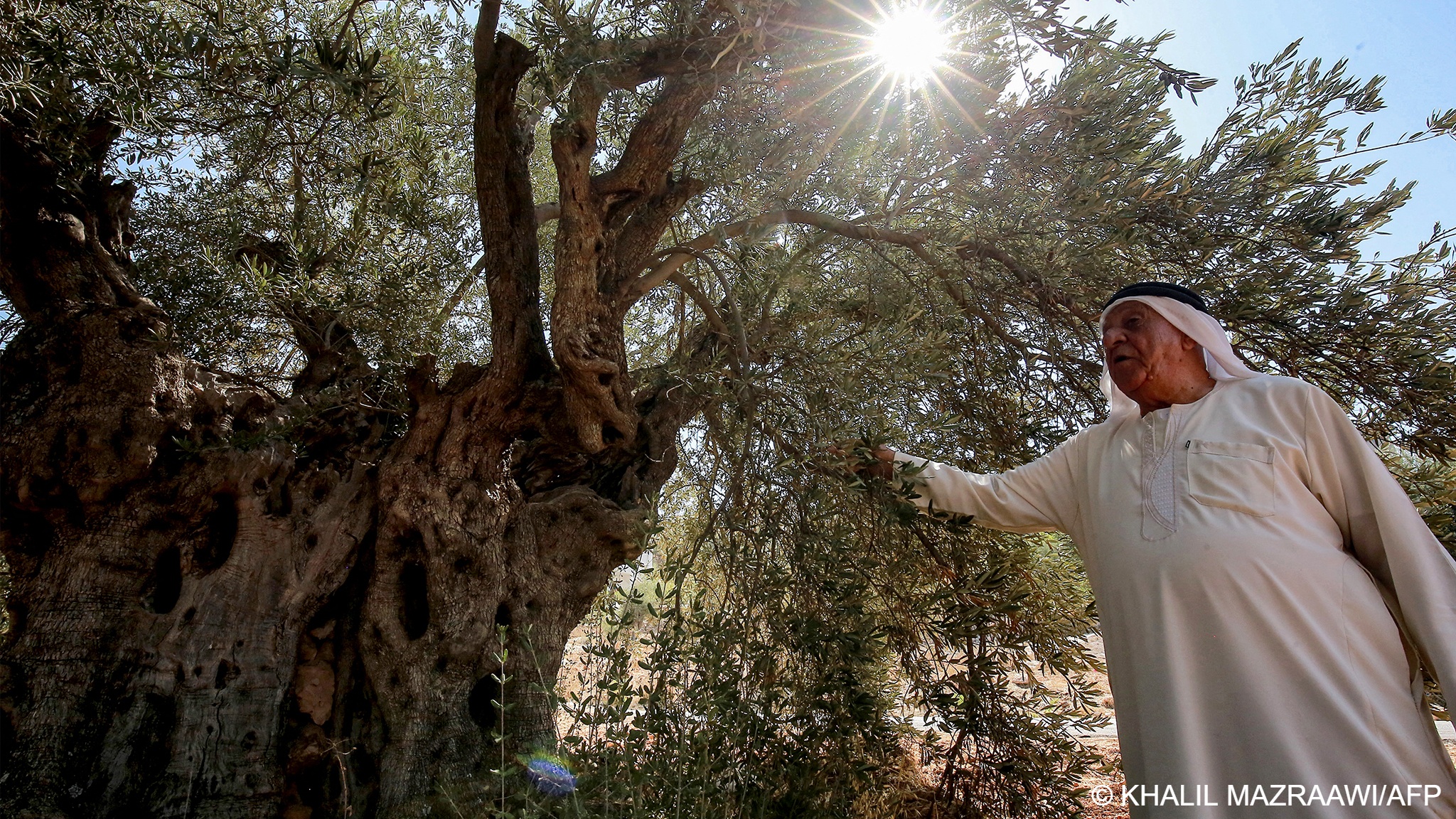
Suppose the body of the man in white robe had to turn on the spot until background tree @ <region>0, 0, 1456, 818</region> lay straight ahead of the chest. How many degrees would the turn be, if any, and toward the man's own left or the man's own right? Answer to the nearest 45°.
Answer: approximately 45° to the man's own right

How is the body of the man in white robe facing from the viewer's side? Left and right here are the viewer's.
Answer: facing the viewer and to the left of the viewer

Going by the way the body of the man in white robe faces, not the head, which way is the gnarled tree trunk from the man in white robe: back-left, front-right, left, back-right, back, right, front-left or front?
front-right
